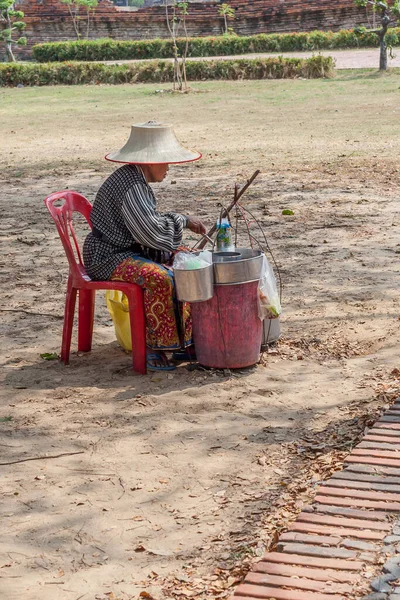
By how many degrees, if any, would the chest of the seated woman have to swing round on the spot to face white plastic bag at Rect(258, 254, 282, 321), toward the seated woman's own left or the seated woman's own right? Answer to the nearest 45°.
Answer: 0° — they already face it

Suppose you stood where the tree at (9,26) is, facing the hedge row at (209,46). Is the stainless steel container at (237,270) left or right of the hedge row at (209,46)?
right

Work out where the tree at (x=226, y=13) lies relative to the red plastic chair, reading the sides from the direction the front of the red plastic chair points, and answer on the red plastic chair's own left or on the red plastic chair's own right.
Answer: on the red plastic chair's own left

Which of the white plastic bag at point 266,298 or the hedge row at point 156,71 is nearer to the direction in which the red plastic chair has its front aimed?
the white plastic bag

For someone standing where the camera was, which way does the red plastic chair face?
facing to the right of the viewer

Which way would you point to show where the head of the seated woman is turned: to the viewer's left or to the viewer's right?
to the viewer's right

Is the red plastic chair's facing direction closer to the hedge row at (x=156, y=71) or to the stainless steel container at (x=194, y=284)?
the stainless steel container

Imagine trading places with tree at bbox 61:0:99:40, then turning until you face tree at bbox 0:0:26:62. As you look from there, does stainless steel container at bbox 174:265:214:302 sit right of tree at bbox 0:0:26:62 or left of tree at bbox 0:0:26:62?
left

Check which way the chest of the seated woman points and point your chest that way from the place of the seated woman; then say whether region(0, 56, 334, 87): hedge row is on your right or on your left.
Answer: on your left

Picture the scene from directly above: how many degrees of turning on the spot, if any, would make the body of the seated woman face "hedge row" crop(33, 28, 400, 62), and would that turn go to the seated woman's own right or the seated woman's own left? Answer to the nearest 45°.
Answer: approximately 90° to the seated woman's own left

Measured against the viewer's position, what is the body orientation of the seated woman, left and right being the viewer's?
facing to the right of the viewer
